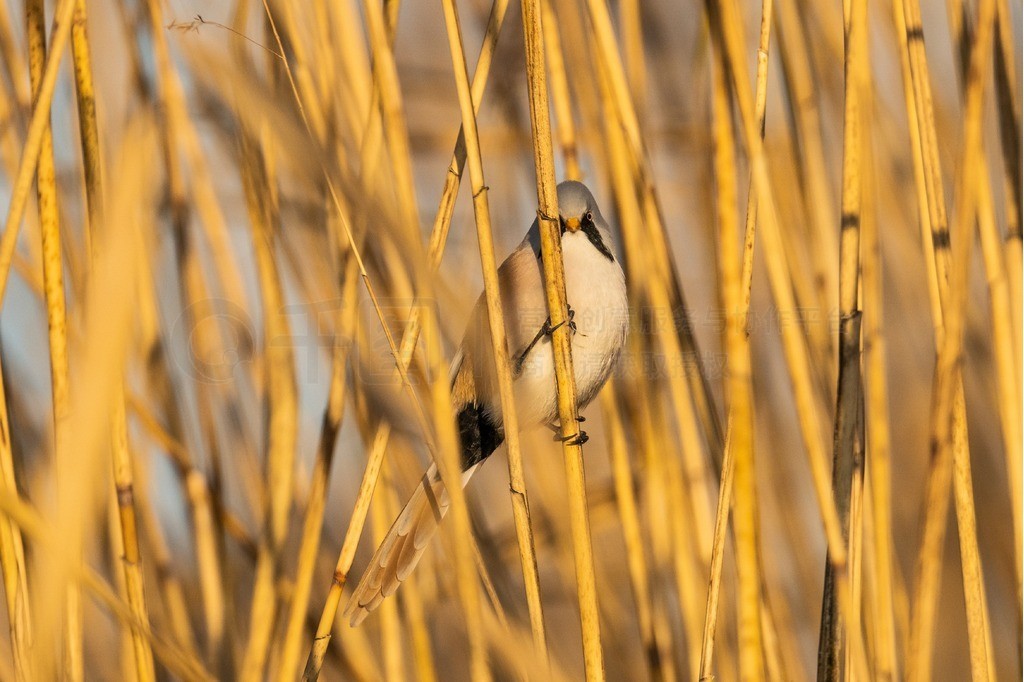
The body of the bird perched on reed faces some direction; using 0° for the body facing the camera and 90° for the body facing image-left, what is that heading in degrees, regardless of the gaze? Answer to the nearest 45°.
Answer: approximately 315°

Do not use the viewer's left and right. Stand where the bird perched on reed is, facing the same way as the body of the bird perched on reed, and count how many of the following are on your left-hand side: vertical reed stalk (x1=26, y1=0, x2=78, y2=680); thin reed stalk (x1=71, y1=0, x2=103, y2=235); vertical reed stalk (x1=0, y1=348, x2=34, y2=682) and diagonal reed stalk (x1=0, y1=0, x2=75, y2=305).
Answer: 0

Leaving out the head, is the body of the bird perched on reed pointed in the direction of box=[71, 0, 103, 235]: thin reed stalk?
no

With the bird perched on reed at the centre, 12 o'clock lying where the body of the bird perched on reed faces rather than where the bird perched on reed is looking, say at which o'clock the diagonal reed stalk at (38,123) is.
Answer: The diagonal reed stalk is roughly at 3 o'clock from the bird perched on reed.

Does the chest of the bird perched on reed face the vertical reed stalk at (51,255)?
no
